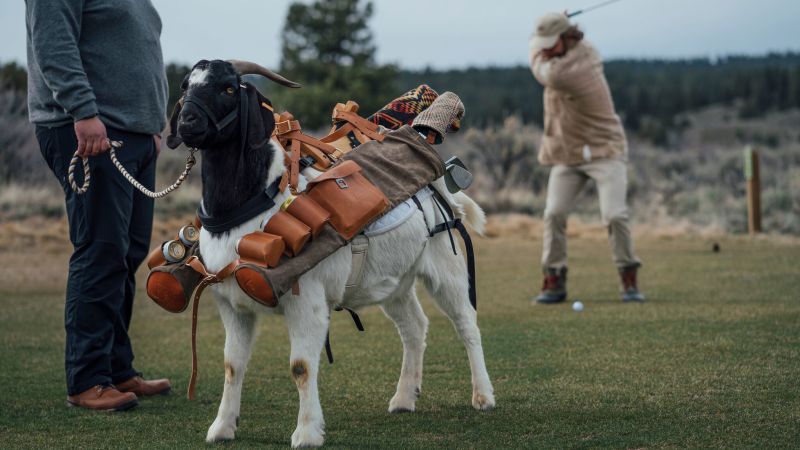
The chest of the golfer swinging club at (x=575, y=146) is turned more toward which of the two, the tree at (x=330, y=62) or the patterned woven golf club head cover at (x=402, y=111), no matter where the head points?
the patterned woven golf club head cover

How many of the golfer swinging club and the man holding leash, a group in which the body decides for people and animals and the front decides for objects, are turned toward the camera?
1

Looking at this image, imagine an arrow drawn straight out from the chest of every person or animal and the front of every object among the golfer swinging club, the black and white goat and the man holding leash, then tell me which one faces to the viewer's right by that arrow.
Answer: the man holding leash

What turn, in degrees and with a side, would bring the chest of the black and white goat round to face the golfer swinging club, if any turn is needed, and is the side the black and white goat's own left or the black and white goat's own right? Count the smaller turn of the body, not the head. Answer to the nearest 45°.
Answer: approximately 180°

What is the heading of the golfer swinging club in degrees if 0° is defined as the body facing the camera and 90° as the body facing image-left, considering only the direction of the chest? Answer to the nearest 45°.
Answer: approximately 0°

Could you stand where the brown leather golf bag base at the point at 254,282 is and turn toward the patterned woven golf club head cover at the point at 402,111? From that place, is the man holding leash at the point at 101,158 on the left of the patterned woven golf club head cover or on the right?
left

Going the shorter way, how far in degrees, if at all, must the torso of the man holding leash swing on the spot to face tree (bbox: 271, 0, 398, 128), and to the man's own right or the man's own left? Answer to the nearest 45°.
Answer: approximately 90° to the man's own left

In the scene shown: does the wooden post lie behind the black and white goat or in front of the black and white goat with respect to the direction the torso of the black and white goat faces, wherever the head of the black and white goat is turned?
behind

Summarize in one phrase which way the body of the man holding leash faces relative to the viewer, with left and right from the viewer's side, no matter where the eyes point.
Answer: facing to the right of the viewer

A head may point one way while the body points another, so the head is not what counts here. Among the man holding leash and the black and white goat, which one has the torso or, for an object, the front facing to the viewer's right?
the man holding leash
